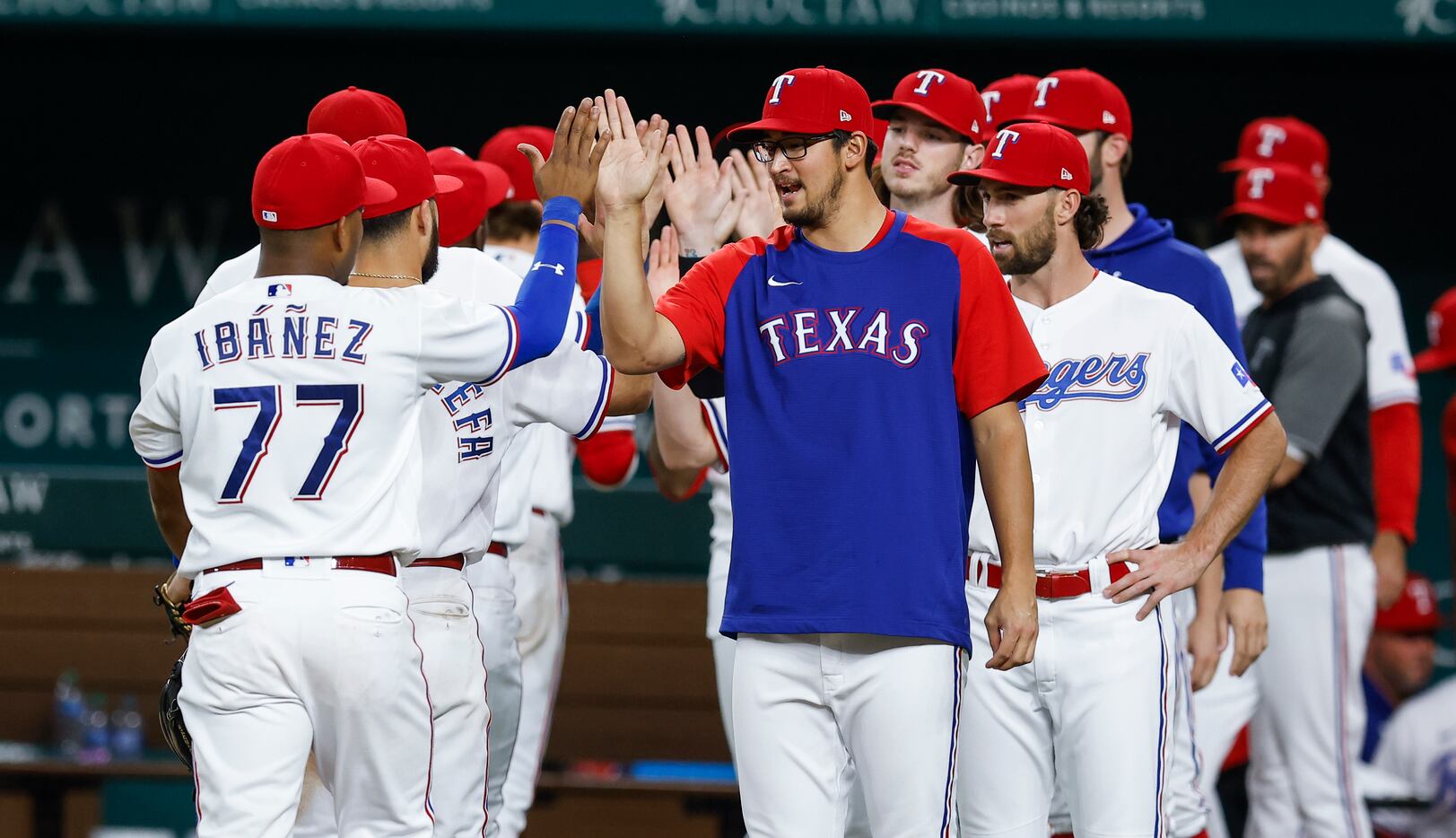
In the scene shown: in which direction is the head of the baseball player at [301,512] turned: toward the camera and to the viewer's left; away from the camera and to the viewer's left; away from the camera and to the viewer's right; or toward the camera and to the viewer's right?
away from the camera and to the viewer's right

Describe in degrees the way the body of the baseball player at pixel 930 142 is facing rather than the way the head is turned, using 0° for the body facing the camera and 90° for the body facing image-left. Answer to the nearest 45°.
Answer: approximately 45°

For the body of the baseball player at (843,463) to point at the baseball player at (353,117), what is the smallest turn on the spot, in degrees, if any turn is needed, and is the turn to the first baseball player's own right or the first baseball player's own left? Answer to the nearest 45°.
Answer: approximately 90° to the first baseball player's own right

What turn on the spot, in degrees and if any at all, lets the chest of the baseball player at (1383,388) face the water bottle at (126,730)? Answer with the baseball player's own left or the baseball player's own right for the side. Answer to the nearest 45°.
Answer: approximately 45° to the baseball player's own right

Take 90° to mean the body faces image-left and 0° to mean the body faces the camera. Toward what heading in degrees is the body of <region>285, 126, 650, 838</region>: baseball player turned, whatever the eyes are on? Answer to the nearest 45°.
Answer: approximately 225°

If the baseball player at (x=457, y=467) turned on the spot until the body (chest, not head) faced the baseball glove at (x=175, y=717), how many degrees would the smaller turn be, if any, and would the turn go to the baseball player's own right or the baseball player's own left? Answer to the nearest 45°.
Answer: approximately 135° to the baseball player's own left

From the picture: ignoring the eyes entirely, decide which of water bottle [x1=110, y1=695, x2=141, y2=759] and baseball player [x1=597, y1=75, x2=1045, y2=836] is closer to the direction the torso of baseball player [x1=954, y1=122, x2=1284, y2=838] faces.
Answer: the baseball player

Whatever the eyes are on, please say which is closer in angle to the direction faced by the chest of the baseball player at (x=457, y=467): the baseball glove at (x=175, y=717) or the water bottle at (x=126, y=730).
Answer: the water bottle
